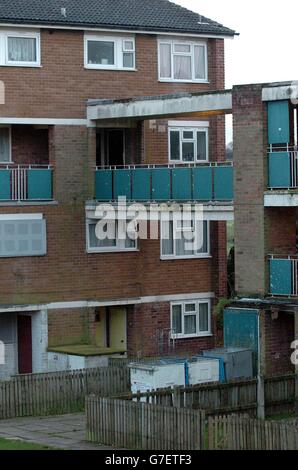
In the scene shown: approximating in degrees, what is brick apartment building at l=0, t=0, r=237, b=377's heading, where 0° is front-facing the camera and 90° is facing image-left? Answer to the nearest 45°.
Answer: approximately 0°

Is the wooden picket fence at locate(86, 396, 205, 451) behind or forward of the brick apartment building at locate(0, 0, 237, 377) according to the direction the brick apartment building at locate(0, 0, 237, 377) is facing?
forward

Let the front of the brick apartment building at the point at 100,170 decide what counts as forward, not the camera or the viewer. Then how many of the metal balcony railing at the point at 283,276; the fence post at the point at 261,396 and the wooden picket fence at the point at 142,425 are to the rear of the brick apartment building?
0

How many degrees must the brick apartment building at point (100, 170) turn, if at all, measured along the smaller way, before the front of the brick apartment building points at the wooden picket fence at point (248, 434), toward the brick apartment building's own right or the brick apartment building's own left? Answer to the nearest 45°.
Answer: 0° — it already faces it

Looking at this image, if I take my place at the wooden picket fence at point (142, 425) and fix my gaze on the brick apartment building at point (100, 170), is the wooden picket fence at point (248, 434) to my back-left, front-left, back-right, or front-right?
back-right

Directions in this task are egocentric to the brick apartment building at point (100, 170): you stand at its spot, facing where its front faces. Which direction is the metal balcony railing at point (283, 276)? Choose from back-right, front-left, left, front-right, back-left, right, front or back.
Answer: front-left

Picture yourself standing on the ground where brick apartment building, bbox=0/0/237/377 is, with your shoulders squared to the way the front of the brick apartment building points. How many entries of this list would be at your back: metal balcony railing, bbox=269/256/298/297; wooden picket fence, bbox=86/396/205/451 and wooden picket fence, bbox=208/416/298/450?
0

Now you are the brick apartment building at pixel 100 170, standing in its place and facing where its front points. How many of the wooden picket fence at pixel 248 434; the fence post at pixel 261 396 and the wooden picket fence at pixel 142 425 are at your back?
0
